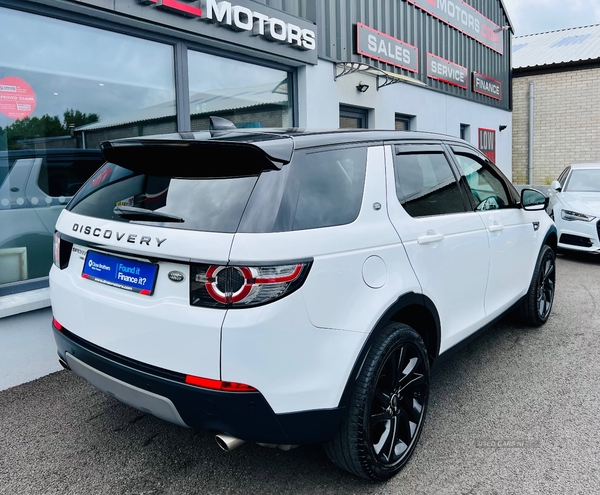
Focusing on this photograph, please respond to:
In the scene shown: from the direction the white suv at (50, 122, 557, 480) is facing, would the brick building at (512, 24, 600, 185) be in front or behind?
in front

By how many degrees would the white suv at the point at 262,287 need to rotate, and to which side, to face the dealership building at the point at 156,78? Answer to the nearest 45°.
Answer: approximately 45° to its left

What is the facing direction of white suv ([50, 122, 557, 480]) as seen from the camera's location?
facing away from the viewer and to the right of the viewer

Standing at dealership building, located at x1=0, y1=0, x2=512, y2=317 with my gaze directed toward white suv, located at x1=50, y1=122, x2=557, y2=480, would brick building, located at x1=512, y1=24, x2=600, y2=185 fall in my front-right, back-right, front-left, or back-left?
back-left

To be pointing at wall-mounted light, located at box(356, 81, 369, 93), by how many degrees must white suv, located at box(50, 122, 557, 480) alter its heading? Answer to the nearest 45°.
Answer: approximately 45° to its left
